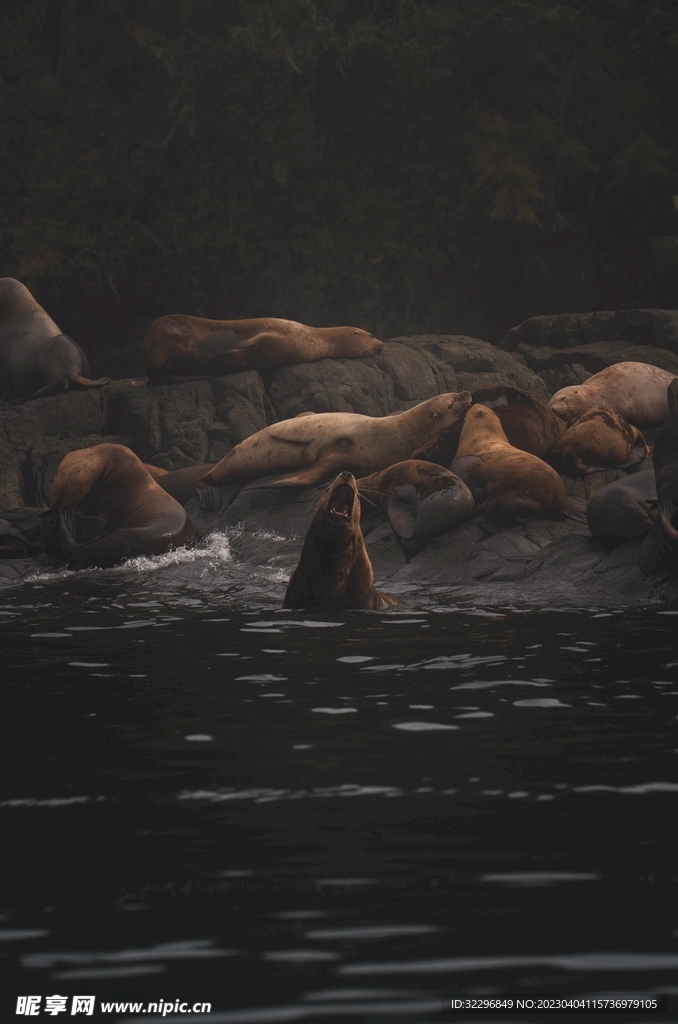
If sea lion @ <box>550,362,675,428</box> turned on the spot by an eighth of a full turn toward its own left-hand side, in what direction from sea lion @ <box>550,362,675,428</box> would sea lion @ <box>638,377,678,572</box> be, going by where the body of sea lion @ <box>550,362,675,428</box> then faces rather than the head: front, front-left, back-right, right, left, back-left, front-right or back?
front-left

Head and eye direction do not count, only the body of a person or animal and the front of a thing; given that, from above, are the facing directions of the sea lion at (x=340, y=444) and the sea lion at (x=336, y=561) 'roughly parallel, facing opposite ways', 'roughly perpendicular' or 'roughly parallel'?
roughly perpendicular

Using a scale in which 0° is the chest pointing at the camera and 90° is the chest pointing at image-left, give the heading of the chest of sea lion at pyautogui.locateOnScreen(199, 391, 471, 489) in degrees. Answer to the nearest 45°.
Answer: approximately 270°

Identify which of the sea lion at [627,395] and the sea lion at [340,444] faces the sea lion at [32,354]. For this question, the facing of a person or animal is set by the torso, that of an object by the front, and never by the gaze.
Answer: the sea lion at [627,395]

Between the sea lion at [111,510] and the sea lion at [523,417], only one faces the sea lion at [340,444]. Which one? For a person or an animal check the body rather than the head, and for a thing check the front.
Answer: the sea lion at [523,417]

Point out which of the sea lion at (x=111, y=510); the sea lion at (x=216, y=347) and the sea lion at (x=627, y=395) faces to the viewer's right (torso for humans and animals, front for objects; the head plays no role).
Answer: the sea lion at (x=216, y=347)

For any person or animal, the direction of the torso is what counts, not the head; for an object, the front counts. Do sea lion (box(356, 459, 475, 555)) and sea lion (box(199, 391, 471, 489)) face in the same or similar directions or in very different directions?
very different directions

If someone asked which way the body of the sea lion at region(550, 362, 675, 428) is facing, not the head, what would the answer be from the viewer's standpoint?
to the viewer's left

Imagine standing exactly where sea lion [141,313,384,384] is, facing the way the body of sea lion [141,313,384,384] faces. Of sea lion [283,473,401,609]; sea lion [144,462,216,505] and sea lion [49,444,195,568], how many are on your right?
3

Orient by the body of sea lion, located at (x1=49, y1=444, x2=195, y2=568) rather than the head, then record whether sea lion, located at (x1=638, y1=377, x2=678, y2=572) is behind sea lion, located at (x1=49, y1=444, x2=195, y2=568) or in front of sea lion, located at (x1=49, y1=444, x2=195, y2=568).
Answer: behind

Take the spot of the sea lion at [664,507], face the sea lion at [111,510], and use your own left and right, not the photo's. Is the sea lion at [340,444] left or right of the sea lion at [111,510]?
right

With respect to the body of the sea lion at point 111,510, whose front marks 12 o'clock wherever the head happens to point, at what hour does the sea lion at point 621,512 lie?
the sea lion at point 621,512 is roughly at 7 o'clock from the sea lion at point 111,510.
